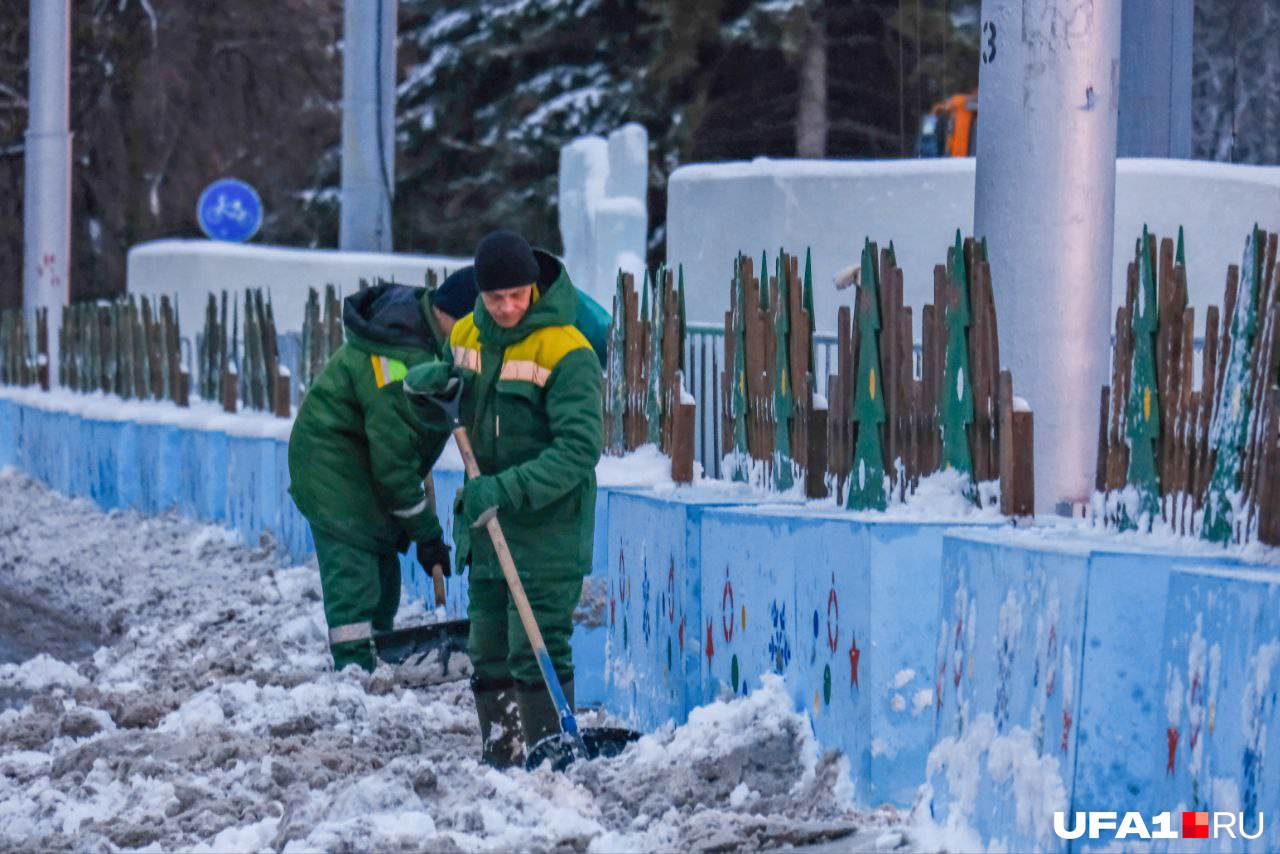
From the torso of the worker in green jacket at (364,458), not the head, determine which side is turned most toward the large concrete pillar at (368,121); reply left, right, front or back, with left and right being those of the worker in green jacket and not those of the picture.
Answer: left

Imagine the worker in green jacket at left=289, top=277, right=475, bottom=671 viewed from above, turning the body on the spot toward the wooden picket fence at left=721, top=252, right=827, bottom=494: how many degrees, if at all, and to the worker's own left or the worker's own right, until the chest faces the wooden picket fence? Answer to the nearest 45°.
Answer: approximately 45° to the worker's own right

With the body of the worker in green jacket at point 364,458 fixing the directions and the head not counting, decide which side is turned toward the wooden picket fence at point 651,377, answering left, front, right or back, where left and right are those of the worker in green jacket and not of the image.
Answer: front

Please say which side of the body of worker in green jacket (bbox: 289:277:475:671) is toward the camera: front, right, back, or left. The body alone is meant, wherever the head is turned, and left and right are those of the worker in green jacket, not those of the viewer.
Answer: right

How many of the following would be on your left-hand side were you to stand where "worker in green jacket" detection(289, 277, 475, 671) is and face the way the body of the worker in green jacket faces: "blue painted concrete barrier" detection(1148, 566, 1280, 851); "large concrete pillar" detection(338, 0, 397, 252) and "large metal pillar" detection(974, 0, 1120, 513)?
1

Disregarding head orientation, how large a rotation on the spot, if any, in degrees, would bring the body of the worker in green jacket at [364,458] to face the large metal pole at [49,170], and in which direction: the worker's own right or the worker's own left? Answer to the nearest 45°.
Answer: approximately 90° to the worker's own left

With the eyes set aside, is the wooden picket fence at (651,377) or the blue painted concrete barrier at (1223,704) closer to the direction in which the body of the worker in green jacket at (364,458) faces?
the wooden picket fence

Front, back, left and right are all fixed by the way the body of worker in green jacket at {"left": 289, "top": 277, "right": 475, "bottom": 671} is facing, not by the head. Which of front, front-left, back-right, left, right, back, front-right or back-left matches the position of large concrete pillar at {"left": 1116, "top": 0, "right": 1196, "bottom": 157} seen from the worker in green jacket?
front-left

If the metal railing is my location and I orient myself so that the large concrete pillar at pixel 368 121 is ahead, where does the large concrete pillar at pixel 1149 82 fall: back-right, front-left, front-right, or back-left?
front-right
